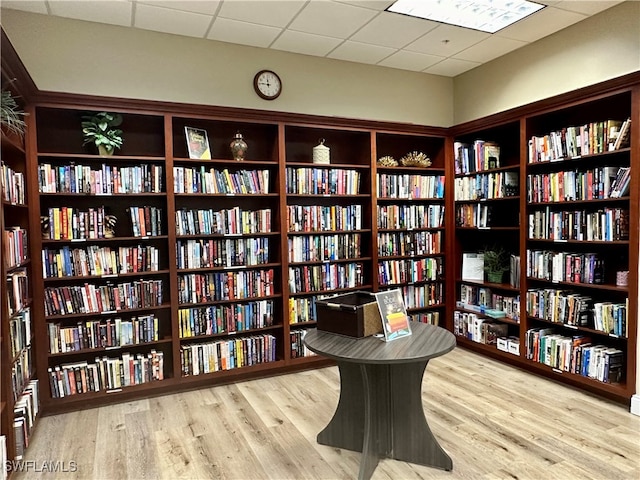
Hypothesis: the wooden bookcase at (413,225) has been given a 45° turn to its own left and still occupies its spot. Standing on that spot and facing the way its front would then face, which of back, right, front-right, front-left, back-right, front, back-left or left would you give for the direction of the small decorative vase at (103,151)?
back-right

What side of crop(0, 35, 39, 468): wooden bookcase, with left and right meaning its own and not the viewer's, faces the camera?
right

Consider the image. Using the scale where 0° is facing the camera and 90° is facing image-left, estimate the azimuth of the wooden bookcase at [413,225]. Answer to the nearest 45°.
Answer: approximately 315°

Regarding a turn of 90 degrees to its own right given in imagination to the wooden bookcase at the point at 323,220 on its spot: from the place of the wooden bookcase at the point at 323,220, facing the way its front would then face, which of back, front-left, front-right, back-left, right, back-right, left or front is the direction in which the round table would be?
front-left

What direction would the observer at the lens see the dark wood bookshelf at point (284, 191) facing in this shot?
facing the viewer

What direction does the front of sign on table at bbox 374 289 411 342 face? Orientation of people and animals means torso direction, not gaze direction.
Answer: toward the camera

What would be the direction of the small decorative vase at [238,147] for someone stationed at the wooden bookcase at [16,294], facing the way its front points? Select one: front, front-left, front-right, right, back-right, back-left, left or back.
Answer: front

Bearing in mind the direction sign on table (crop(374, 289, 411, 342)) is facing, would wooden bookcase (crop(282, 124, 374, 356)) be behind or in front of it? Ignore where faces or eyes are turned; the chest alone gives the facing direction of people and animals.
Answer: behind

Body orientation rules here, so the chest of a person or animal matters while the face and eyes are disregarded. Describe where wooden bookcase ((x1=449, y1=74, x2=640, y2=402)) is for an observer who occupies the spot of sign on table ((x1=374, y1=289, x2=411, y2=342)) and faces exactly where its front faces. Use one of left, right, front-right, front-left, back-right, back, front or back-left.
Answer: back-left

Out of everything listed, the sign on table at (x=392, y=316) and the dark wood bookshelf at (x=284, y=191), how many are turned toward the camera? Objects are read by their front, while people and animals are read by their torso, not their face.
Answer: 2
